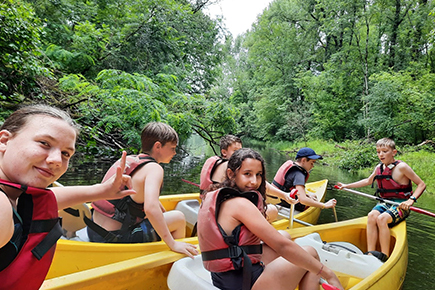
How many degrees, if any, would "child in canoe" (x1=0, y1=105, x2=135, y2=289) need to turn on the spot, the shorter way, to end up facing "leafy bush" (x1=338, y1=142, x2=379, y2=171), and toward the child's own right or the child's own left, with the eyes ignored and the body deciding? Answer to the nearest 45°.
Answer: approximately 90° to the child's own left

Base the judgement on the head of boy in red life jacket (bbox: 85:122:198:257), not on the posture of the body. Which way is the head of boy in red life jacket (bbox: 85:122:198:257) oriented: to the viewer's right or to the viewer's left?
to the viewer's right

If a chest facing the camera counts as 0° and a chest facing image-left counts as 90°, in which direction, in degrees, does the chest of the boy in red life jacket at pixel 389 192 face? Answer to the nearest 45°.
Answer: approximately 45°

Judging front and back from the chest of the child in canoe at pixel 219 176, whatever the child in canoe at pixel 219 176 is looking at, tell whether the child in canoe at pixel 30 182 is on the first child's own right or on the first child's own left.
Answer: on the first child's own right

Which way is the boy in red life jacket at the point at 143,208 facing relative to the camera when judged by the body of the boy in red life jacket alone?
to the viewer's right
